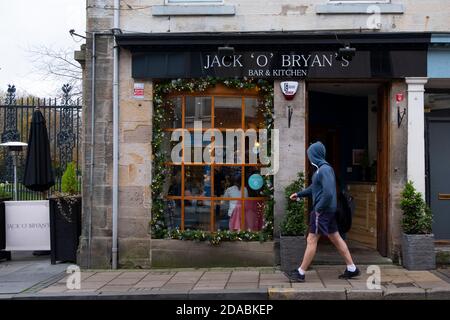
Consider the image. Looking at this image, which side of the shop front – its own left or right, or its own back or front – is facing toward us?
front

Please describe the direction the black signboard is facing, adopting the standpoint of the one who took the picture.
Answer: facing the viewer

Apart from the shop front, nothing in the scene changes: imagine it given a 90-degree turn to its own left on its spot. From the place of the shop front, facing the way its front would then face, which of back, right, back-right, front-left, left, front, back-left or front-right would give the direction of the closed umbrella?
back

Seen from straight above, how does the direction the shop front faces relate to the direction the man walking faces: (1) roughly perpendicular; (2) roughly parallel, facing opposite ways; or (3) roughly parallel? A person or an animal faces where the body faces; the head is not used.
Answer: roughly perpendicular

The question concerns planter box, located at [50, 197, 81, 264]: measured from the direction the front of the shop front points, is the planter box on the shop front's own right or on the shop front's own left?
on the shop front's own right

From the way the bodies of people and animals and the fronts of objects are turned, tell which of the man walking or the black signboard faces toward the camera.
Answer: the black signboard
